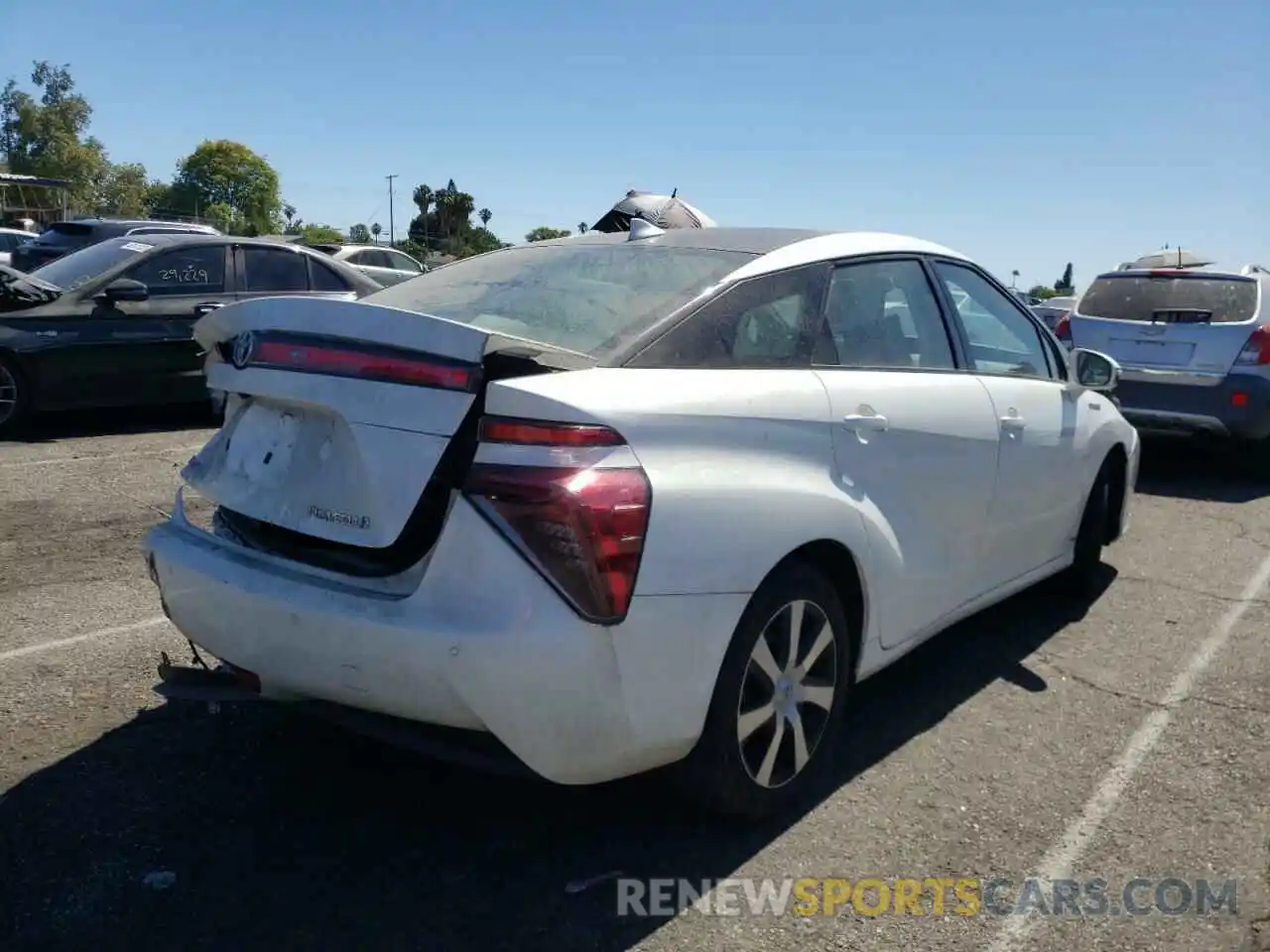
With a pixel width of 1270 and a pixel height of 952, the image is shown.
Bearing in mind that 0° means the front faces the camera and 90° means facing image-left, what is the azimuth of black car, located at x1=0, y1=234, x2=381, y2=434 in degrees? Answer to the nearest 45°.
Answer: approximately 45°

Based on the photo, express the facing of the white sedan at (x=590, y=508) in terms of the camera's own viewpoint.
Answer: facing away from the viewer and to the right of the viewer

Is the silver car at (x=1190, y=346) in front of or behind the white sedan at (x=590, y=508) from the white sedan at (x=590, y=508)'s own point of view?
in front

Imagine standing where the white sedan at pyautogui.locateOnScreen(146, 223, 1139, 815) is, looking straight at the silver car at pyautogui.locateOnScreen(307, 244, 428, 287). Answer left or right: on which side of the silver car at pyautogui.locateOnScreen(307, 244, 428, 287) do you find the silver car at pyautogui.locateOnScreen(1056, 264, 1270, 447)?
right

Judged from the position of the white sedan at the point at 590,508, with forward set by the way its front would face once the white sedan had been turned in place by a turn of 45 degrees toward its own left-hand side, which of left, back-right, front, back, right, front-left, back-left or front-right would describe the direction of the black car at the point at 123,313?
front-left

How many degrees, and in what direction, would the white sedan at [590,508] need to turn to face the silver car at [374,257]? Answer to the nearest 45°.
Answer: approximately 45° to its left
